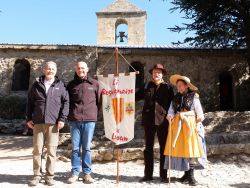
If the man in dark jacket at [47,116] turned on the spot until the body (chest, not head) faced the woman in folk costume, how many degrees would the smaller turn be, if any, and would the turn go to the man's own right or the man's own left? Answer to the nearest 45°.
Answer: approximately 90° to the man's own left

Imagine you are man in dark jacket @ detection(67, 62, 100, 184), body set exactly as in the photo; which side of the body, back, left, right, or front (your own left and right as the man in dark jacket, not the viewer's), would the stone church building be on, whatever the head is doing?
back

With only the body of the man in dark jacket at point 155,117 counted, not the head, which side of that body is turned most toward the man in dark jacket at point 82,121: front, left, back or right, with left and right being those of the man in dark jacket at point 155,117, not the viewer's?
right

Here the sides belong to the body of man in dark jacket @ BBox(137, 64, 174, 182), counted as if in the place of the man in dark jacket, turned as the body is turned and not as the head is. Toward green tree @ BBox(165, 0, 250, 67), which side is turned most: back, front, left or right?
back

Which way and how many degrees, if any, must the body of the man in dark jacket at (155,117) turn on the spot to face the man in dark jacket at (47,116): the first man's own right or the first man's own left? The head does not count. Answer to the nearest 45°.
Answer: approximately 90° to the first man's own right

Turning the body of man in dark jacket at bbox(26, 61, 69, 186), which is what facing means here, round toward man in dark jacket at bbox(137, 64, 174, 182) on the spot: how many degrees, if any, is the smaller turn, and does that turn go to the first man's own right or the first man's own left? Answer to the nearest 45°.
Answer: approximately 90° to the first man's own left
